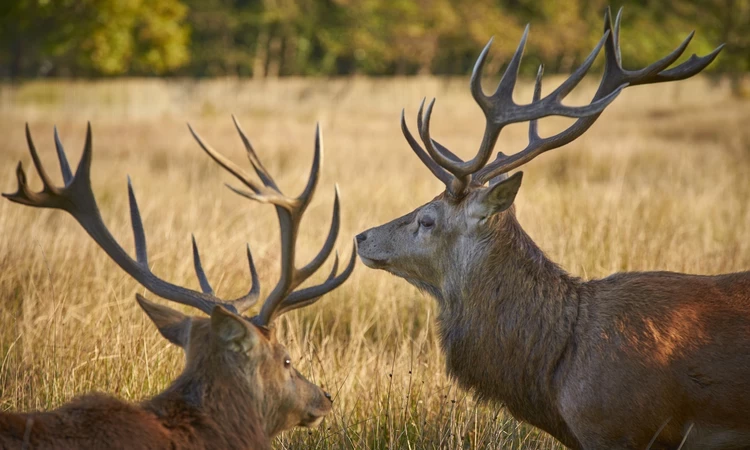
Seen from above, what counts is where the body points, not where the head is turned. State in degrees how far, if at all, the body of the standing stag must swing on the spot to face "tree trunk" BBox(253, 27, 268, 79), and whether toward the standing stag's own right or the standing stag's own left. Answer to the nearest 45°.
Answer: approximately 45° to the standing stag's own right

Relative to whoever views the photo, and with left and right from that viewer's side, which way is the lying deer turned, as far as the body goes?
facing to the right of the viewer

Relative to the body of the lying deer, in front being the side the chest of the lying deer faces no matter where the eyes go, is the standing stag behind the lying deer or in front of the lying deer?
in front

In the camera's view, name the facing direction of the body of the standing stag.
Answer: to the viewer's left

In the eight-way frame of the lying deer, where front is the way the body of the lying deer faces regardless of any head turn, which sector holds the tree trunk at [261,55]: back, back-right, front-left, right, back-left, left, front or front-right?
left

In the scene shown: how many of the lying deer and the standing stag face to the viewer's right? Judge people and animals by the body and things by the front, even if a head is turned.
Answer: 1
